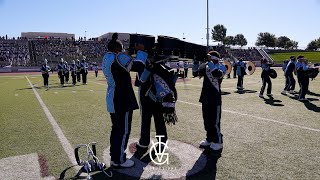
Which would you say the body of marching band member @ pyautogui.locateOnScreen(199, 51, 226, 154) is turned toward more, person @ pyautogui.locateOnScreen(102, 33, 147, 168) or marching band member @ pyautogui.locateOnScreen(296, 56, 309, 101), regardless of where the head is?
the person

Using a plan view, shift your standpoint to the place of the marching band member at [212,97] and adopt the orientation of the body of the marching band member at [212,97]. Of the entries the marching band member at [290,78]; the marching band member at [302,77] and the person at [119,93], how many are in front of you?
1

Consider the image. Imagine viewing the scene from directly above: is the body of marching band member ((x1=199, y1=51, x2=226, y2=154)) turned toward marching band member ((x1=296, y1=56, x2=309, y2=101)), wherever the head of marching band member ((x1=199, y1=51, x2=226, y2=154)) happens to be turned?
no

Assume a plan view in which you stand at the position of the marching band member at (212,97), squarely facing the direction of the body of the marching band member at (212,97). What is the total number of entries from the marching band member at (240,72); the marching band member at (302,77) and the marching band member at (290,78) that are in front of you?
0

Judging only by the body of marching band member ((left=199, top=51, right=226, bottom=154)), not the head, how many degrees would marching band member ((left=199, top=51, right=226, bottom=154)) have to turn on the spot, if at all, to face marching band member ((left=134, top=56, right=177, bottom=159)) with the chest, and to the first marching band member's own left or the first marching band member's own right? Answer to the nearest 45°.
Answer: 0° — they already face them

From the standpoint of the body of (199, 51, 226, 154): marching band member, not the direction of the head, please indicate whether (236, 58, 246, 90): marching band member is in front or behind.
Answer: behind

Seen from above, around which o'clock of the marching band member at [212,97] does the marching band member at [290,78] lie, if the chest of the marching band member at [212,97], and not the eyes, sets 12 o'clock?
the marching band member at [290,78] is roughly at 5 o'clock from the marching band member at [212,97].

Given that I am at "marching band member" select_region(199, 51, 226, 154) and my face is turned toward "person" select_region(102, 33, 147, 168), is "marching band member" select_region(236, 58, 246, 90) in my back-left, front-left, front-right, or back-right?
back-right

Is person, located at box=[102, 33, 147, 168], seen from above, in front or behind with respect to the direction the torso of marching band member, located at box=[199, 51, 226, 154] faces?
in front

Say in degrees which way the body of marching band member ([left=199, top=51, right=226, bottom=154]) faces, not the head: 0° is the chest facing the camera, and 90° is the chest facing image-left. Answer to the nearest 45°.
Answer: approximately 45°
